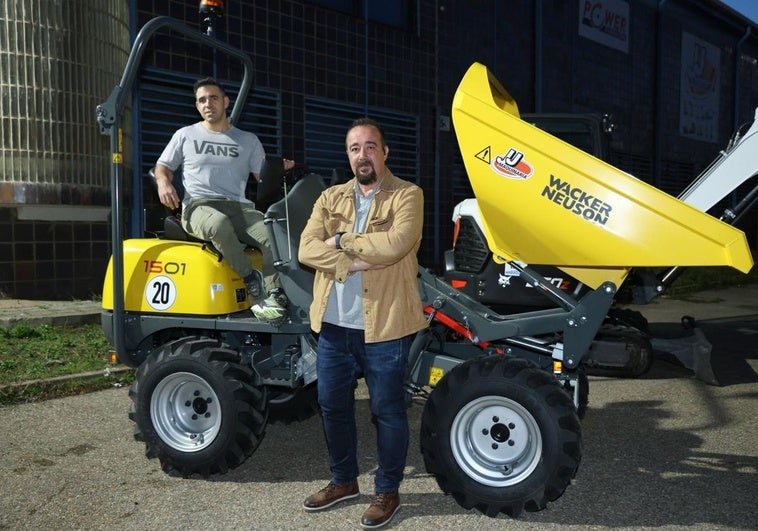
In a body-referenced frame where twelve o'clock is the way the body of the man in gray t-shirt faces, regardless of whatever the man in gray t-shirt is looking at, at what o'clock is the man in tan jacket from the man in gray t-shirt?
The man in tan jacket is roughly at 11 o'clock from the man in gray t-shirt.

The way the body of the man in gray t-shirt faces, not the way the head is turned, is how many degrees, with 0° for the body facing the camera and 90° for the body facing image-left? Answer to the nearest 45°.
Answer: approximately 0°
